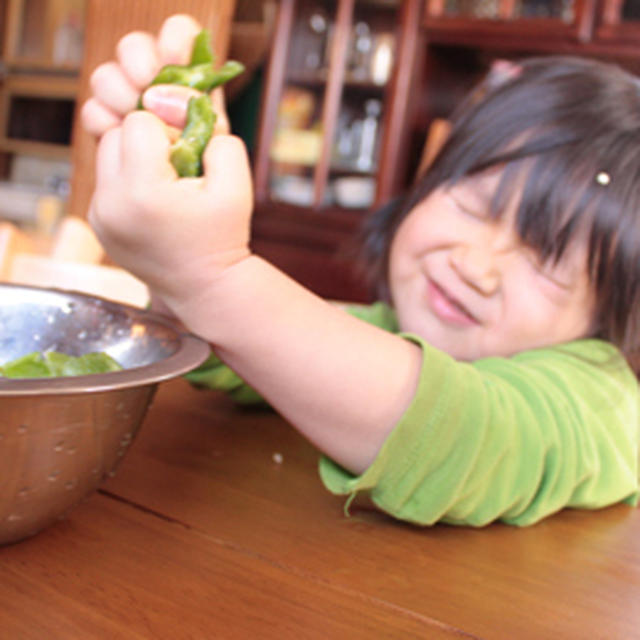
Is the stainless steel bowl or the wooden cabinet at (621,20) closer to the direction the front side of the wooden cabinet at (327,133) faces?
the stainless steel bowl

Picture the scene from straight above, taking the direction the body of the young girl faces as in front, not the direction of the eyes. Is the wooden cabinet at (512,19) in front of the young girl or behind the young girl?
behind

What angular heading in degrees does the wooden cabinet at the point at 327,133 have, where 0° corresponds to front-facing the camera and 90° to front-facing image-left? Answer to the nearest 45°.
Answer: approximately 0°

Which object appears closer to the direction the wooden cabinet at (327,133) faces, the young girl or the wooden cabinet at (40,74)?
the young girl

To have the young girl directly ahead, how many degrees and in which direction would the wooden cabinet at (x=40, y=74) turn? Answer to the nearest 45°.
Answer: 0° — it already faces them
